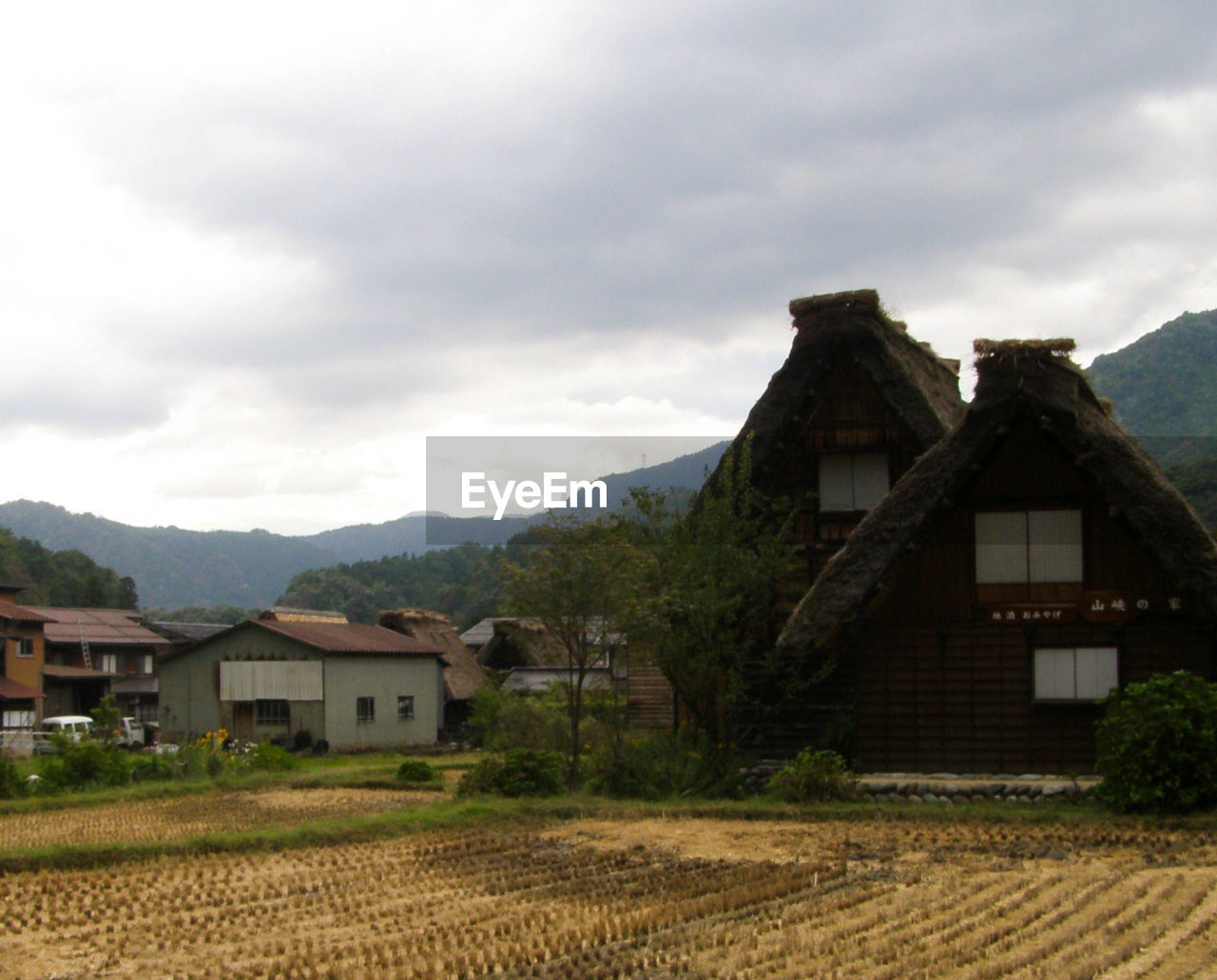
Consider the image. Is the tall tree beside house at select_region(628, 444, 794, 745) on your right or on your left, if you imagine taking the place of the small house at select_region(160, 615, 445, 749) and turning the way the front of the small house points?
on your left

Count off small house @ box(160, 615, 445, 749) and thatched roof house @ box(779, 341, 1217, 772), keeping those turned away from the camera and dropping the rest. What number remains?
0

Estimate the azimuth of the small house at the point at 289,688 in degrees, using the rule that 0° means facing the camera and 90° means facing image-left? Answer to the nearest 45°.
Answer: approximately 45°

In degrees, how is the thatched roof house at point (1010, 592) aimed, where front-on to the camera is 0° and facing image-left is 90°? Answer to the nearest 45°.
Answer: approximately 0°

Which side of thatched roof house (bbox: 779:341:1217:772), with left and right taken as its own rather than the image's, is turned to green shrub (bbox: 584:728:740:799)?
right

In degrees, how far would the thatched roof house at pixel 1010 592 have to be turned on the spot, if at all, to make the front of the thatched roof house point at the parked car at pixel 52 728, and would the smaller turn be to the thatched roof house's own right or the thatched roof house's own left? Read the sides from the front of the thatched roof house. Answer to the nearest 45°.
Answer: approximately 135° to the thatched roof house's own right

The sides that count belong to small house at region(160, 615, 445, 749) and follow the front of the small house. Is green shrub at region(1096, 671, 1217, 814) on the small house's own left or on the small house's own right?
on the small house's own left

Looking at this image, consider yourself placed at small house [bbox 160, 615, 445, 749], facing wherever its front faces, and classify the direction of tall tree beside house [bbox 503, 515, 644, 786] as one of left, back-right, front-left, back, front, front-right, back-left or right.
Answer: front-left

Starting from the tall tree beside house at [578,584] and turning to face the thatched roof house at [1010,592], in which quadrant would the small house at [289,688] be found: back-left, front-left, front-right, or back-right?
back-left
